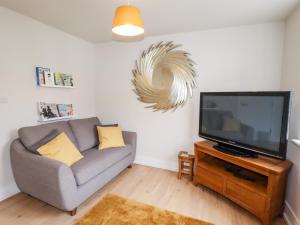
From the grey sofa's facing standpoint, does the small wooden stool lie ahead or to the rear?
ahead

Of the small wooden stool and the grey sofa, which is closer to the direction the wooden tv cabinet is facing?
the grey sofa

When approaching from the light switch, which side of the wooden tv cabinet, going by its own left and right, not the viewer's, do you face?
front

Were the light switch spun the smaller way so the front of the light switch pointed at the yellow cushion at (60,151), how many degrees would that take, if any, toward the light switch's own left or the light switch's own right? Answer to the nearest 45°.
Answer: approximately 45° to the light switch's own left

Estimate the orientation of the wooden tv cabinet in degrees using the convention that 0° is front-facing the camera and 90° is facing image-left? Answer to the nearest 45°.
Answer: approximately 45°

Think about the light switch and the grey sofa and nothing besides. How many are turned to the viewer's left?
0

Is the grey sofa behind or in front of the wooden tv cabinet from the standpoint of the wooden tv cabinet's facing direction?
in front

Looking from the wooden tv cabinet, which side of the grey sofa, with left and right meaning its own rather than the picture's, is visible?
front
